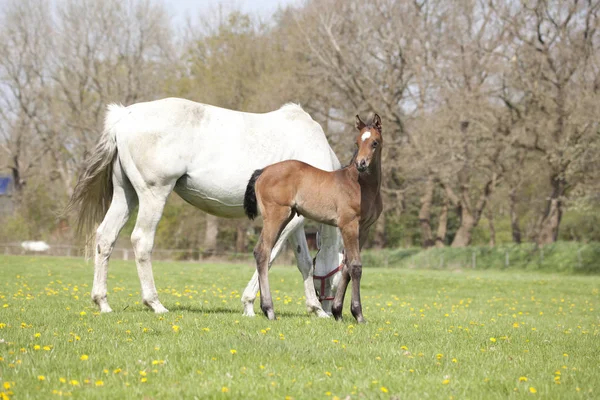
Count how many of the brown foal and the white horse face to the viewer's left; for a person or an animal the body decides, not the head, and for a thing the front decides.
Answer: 0

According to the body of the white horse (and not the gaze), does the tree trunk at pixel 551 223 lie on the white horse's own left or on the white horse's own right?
on the white horse's own left

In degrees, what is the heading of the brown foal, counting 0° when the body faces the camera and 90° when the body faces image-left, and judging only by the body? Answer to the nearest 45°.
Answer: approximately 315°

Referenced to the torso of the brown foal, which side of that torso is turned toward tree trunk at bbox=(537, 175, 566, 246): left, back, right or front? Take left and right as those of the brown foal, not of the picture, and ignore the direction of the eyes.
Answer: left

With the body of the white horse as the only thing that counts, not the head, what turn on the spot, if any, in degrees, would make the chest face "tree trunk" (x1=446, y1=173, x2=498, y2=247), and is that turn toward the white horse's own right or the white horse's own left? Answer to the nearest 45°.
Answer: approximately 45° to the white horse's own left

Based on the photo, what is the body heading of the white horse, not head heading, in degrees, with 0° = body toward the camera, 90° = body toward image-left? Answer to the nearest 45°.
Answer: approximately 270°
